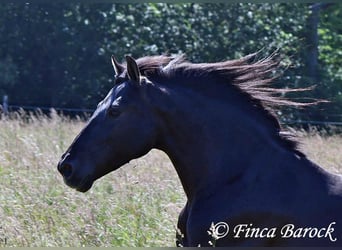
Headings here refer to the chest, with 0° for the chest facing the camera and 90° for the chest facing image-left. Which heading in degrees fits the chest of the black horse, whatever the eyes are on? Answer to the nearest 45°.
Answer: approximately 90°
